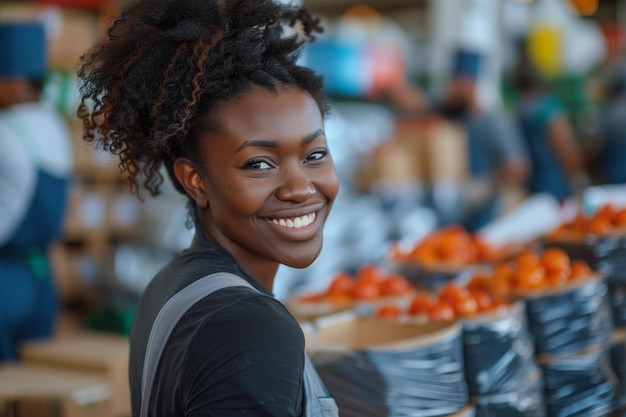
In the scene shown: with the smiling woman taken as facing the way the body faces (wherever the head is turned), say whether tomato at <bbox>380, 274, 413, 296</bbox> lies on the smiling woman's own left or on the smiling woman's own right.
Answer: on the smiling woman's own left

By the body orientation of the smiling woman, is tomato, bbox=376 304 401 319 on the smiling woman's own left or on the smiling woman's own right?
on the smiling woman's own left

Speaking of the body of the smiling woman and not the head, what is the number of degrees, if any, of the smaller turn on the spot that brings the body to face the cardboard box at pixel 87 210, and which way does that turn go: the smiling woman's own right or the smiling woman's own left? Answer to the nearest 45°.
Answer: approximately 90° to the smiling woman's own left

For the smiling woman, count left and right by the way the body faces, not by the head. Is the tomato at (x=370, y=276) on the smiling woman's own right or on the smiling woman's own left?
on the smiling woman's own left

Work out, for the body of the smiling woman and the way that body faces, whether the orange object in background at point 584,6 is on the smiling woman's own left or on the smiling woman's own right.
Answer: on the smiling woman's own left

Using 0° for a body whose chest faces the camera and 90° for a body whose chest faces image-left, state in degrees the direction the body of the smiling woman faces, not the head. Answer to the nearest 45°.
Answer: approximately 270°
